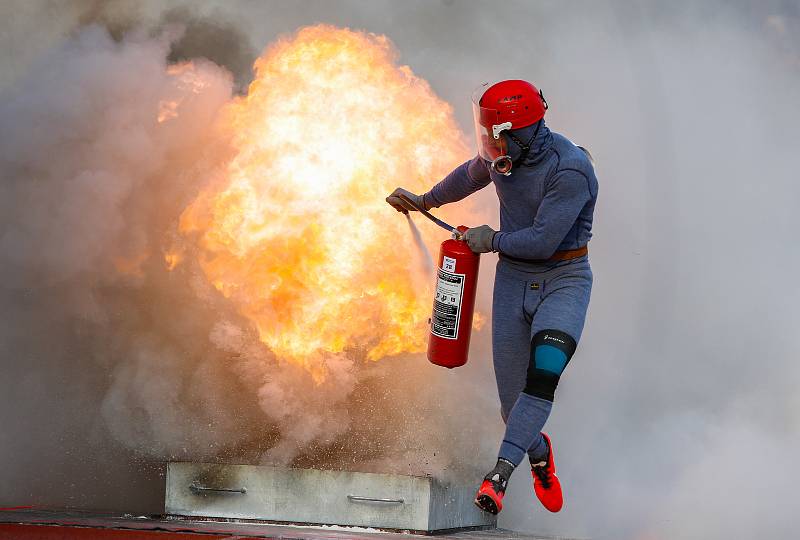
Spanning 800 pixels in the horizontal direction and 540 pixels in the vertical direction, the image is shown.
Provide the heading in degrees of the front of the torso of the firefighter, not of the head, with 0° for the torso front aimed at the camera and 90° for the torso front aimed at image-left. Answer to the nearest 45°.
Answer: approximately 45°

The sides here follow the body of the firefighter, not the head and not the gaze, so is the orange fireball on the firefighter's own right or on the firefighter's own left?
on the firefighter's own right
